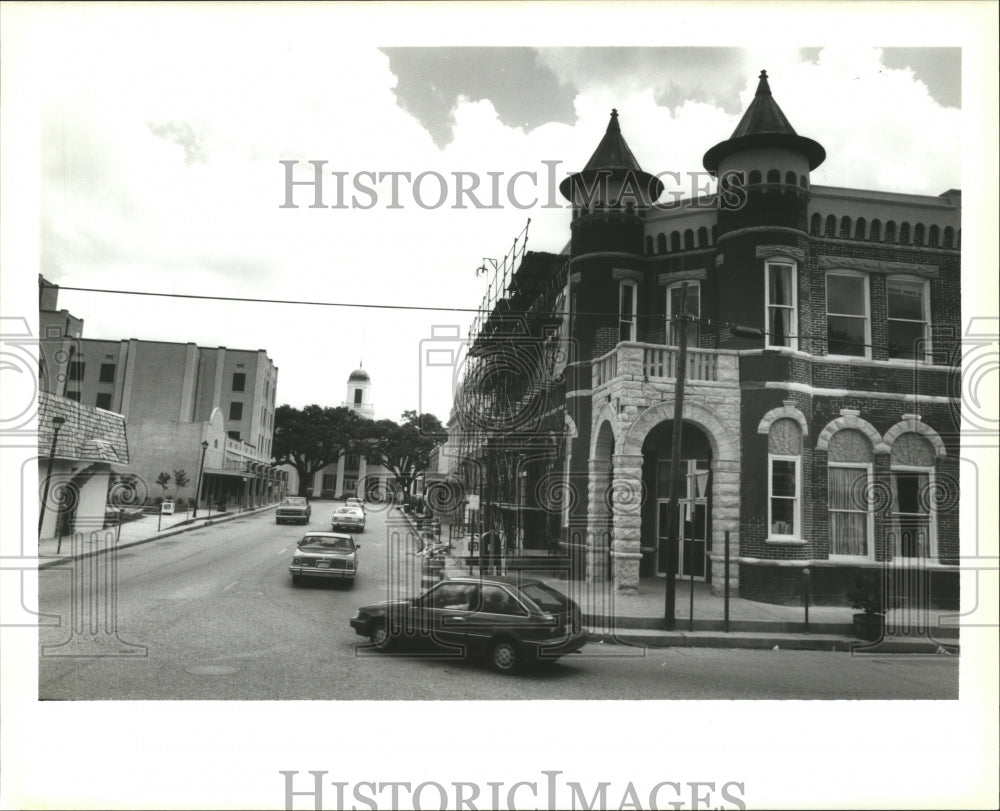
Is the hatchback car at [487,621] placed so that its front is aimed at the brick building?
no

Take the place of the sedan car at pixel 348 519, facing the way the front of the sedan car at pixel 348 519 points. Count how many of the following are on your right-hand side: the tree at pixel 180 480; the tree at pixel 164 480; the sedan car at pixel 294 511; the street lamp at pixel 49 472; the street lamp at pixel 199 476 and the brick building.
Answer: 1

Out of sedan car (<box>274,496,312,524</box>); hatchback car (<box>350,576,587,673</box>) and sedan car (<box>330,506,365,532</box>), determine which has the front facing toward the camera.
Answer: sedan car (<box>274,496,312,524</box>)

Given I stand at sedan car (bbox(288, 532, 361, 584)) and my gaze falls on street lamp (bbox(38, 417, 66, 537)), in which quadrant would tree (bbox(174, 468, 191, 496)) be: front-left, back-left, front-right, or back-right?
front-right

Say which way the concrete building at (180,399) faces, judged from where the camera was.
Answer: facing the viewer and to the right of the viewer

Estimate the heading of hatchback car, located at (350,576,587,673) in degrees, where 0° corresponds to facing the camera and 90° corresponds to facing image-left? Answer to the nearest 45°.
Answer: approximately 135°

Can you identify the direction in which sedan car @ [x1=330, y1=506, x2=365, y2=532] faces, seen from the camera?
facing away from the viewer

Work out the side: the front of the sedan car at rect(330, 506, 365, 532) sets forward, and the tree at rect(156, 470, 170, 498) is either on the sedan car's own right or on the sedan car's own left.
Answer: on the sedan car's own left

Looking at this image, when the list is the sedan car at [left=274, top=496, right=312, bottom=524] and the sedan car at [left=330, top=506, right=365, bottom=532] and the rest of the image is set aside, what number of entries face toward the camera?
1

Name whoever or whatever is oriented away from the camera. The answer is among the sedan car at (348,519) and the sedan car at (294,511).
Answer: the sedan car at (348,519)

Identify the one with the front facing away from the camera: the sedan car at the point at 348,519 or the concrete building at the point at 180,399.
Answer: the sedan car

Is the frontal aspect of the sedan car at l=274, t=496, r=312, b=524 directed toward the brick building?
no

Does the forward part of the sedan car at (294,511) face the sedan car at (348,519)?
no

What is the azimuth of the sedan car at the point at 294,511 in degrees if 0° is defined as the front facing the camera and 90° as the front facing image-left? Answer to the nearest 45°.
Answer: approximately 0°
